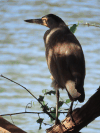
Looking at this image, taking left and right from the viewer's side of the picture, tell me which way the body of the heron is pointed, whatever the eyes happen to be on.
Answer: facing away from the viewer and to the left of the viewer
